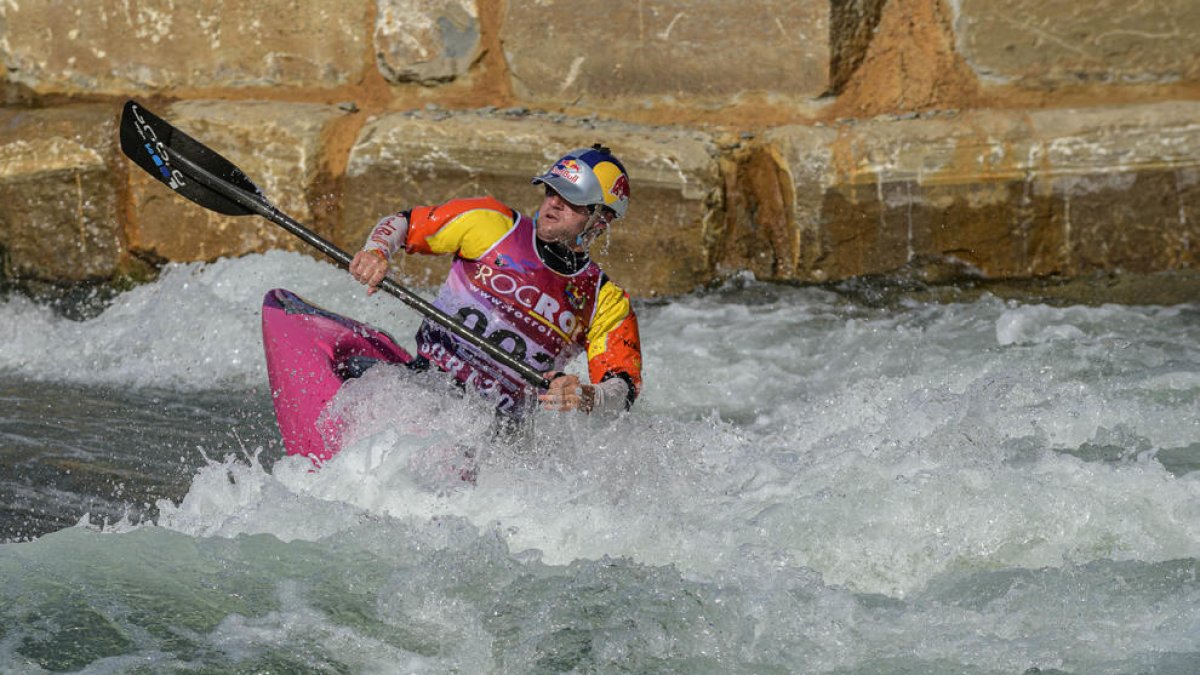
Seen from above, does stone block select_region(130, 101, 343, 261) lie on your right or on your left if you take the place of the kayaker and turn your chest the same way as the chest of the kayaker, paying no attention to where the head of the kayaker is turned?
on your right

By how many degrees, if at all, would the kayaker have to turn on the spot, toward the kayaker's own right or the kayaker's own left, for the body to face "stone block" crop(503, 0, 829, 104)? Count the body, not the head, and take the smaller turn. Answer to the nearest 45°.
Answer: approximately 135° to the kayaker's own right

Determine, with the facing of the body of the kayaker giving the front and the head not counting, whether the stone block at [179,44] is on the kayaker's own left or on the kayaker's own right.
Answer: on the kayaker's own right

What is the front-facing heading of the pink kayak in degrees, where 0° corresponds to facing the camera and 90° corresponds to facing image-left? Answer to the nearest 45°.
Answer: approximately 45°

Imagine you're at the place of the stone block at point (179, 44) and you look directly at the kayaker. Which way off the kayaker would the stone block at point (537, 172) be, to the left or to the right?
left

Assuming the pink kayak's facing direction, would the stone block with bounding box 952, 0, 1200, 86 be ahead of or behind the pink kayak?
behind

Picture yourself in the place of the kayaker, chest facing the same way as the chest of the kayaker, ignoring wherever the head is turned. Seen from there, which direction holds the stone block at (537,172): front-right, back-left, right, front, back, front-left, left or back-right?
back-right

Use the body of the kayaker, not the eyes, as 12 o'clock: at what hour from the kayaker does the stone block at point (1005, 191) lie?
The stone block is roughly at 6 o'clock from the kayaker.

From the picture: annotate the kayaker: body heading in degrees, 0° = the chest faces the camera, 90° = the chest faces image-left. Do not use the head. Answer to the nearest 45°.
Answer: approximately 45°

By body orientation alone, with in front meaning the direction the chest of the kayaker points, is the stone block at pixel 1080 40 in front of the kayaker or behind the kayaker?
behind

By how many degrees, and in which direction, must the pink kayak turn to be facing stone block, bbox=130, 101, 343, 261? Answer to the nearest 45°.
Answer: approximately 135° to its right
